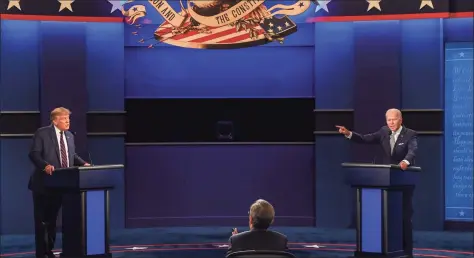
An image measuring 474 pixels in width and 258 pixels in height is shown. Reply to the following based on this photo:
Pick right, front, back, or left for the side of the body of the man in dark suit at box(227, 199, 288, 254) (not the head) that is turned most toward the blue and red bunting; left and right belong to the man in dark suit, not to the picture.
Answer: front

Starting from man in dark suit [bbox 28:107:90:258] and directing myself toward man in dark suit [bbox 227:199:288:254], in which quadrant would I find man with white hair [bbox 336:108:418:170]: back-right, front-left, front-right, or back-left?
front-left

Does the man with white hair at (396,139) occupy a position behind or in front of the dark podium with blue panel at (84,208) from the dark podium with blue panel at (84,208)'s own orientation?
in front

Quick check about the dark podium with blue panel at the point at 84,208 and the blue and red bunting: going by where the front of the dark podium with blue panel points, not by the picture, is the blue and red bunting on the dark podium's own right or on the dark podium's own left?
on the dark podium's own left

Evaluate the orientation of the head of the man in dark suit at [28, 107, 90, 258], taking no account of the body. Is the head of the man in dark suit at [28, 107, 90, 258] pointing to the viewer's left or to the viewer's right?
to the viewer's right

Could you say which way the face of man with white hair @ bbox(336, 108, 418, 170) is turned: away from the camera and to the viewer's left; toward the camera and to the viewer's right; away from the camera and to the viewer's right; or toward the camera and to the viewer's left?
toward the camera and to the viewer's left

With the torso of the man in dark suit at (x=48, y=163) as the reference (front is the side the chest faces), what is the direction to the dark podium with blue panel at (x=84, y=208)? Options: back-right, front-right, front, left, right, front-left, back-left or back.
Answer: front

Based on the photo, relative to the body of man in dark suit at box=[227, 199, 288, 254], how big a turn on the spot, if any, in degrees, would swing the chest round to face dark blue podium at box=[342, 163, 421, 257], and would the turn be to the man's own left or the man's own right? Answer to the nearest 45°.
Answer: approximately 45° to the man's own right

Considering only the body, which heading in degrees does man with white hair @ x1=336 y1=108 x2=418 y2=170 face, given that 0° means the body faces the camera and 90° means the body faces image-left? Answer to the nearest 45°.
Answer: approximately 45°

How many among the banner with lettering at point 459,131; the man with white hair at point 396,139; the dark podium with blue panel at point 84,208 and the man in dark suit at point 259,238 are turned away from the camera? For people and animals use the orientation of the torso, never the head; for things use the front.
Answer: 1

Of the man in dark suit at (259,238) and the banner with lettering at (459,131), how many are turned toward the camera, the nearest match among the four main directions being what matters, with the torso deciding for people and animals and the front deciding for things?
1

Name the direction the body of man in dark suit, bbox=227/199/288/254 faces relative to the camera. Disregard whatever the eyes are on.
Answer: away from the camera

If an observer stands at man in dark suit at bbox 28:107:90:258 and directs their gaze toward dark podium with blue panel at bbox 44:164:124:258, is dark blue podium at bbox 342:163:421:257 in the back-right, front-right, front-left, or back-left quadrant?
front-left
